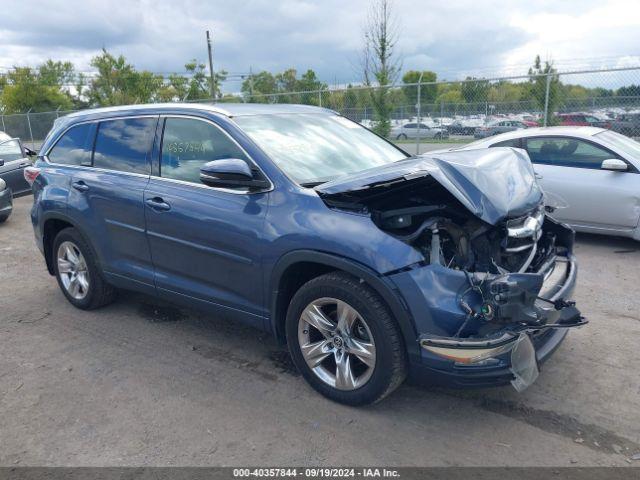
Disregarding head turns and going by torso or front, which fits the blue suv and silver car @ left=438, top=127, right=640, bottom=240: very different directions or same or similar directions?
same or similar directions

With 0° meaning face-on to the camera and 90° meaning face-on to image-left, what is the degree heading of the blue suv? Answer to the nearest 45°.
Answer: approximately 315°

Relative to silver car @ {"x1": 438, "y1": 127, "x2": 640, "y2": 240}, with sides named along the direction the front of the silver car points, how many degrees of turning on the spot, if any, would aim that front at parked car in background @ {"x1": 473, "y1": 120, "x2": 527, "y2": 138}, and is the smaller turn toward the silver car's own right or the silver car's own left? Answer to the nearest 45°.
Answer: approximately 135° to the silver car's own left

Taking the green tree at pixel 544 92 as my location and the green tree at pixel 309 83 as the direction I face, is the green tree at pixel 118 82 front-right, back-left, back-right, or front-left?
front-left

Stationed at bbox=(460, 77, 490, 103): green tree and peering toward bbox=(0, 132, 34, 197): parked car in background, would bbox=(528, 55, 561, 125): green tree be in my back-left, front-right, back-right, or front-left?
back-left
